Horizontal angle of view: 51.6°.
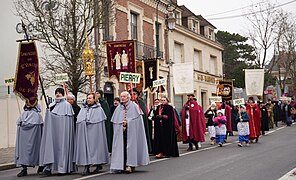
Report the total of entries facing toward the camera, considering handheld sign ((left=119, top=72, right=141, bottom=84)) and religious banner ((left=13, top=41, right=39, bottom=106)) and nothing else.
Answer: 2

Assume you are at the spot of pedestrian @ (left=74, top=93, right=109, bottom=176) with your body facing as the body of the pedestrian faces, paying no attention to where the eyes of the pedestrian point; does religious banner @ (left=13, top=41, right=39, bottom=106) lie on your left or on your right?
on your right

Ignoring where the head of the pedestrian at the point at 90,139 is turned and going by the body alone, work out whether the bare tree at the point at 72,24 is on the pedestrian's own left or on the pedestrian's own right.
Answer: on the pedestrian's own right

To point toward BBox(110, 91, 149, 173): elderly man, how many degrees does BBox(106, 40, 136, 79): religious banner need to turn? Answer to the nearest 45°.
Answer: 0° — it already faces them

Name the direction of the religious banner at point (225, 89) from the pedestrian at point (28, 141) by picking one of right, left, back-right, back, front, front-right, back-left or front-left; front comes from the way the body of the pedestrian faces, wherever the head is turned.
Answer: back

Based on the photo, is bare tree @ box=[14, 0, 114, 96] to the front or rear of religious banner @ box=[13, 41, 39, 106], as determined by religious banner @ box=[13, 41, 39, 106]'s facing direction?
to the rear
